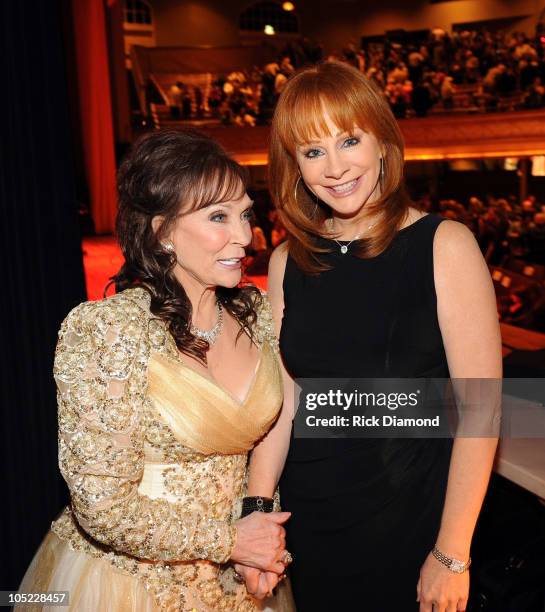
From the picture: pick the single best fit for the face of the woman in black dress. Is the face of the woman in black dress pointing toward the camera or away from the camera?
toward the camera

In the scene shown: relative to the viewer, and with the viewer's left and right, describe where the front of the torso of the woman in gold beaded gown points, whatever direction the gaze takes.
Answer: facing the viewer and to the right of the viewer
